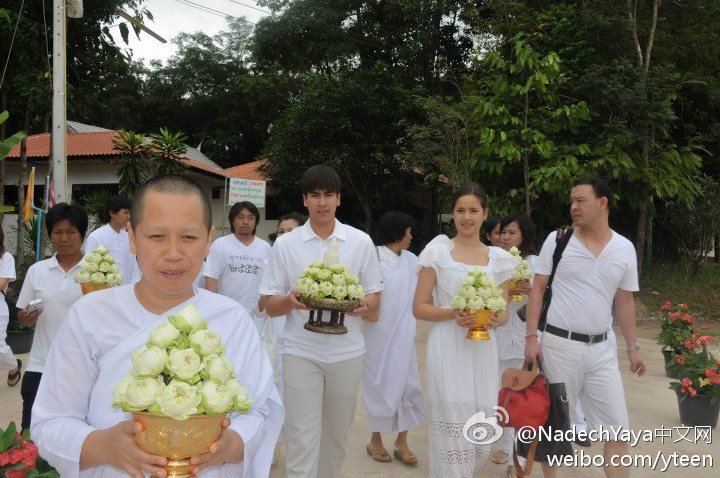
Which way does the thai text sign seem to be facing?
toward the camera

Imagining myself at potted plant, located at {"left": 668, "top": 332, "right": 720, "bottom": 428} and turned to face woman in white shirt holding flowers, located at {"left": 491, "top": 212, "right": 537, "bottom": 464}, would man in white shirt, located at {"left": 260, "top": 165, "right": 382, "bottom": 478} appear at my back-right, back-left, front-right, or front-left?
front-left

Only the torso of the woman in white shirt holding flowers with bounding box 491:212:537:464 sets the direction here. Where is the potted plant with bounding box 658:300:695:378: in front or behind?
behind

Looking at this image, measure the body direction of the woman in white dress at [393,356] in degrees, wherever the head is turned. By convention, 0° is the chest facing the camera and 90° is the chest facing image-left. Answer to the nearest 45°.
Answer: approximately 315°

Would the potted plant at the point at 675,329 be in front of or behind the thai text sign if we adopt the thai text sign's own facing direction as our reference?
in front

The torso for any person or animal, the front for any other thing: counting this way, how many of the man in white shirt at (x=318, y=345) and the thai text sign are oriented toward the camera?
2

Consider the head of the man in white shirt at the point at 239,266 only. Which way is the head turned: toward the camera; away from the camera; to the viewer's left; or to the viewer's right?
toward the camera

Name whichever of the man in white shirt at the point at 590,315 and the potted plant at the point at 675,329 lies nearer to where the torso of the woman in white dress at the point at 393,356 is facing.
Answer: the man in white shirt

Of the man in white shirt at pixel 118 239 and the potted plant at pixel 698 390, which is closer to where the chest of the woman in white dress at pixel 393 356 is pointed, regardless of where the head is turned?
the potted plant

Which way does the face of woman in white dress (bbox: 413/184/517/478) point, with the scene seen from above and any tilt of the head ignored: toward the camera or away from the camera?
toward the camera

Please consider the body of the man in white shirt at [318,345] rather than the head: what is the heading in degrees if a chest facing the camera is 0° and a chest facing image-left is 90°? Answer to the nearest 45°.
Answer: approximately 0°

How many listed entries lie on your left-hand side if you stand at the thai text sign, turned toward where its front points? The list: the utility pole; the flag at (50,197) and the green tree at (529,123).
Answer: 1

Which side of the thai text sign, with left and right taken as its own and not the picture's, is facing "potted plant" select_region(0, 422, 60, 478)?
front

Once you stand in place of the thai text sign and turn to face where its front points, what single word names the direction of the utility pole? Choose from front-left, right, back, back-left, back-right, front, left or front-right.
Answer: front-right
